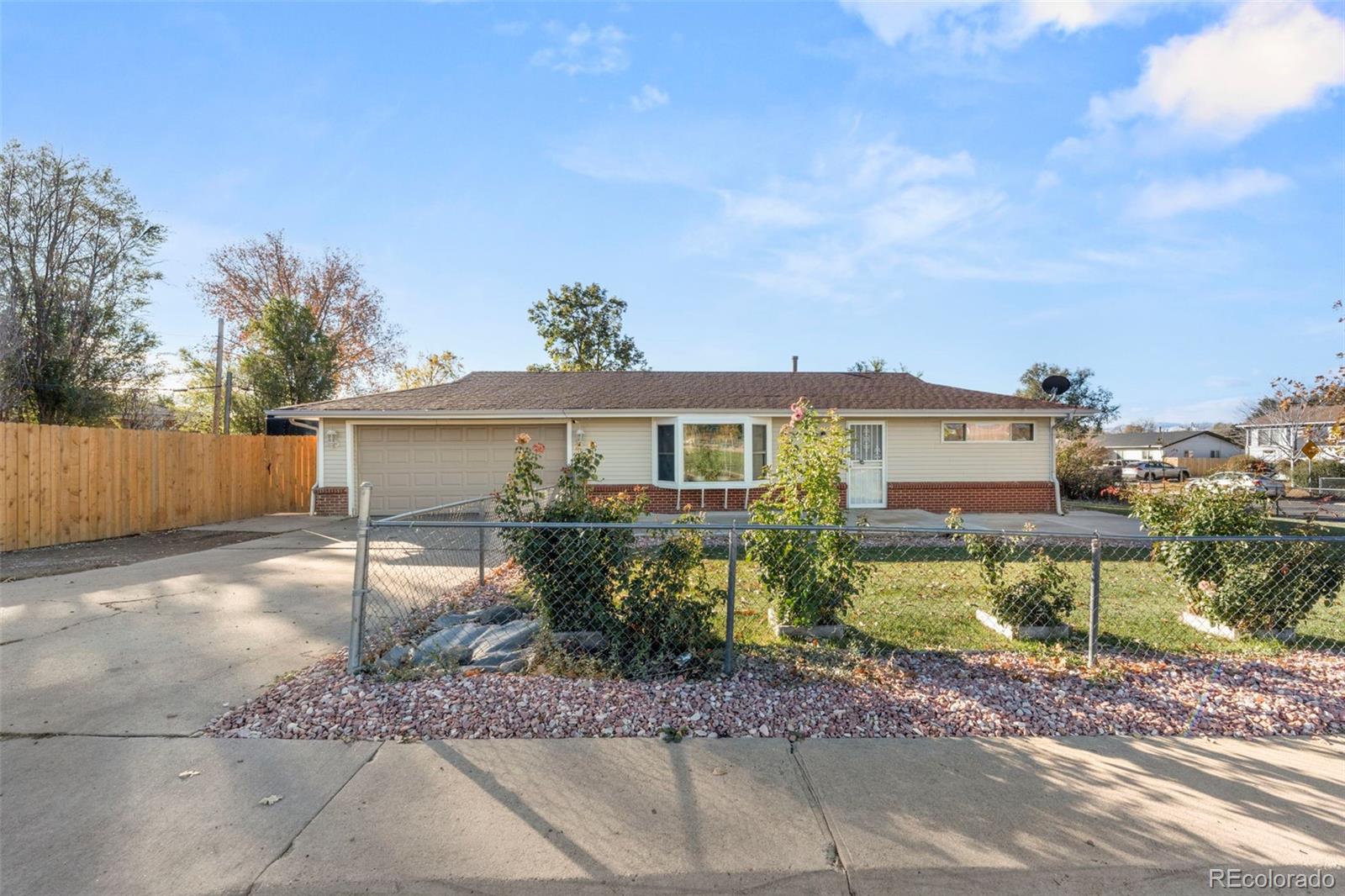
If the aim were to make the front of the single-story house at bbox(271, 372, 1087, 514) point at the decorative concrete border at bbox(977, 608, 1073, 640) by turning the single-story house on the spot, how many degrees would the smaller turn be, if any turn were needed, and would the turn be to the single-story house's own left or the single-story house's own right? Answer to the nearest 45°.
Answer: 0° — it already faces it

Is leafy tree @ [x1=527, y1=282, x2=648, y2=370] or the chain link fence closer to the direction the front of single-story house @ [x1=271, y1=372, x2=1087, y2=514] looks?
the chain link fence

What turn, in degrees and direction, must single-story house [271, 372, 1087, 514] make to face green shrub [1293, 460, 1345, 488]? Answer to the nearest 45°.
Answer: approximately 135° to its left

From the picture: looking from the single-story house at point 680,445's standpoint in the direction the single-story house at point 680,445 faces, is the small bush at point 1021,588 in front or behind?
in front

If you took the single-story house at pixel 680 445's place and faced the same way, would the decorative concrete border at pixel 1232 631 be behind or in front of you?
in front

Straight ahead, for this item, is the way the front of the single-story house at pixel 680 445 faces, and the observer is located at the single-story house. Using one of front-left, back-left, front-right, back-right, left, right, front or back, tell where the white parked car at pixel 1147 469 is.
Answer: back-left

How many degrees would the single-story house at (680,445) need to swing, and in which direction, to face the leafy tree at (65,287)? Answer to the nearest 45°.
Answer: approximately 90° to its right

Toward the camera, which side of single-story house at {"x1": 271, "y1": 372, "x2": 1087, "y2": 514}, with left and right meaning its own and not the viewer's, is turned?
front

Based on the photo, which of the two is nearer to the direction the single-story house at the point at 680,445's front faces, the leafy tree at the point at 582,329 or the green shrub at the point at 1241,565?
the green shrub

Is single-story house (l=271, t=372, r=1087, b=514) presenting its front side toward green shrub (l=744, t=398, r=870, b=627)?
yes

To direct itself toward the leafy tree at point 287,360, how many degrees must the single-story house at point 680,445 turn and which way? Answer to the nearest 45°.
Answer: approximately 135° to its right
